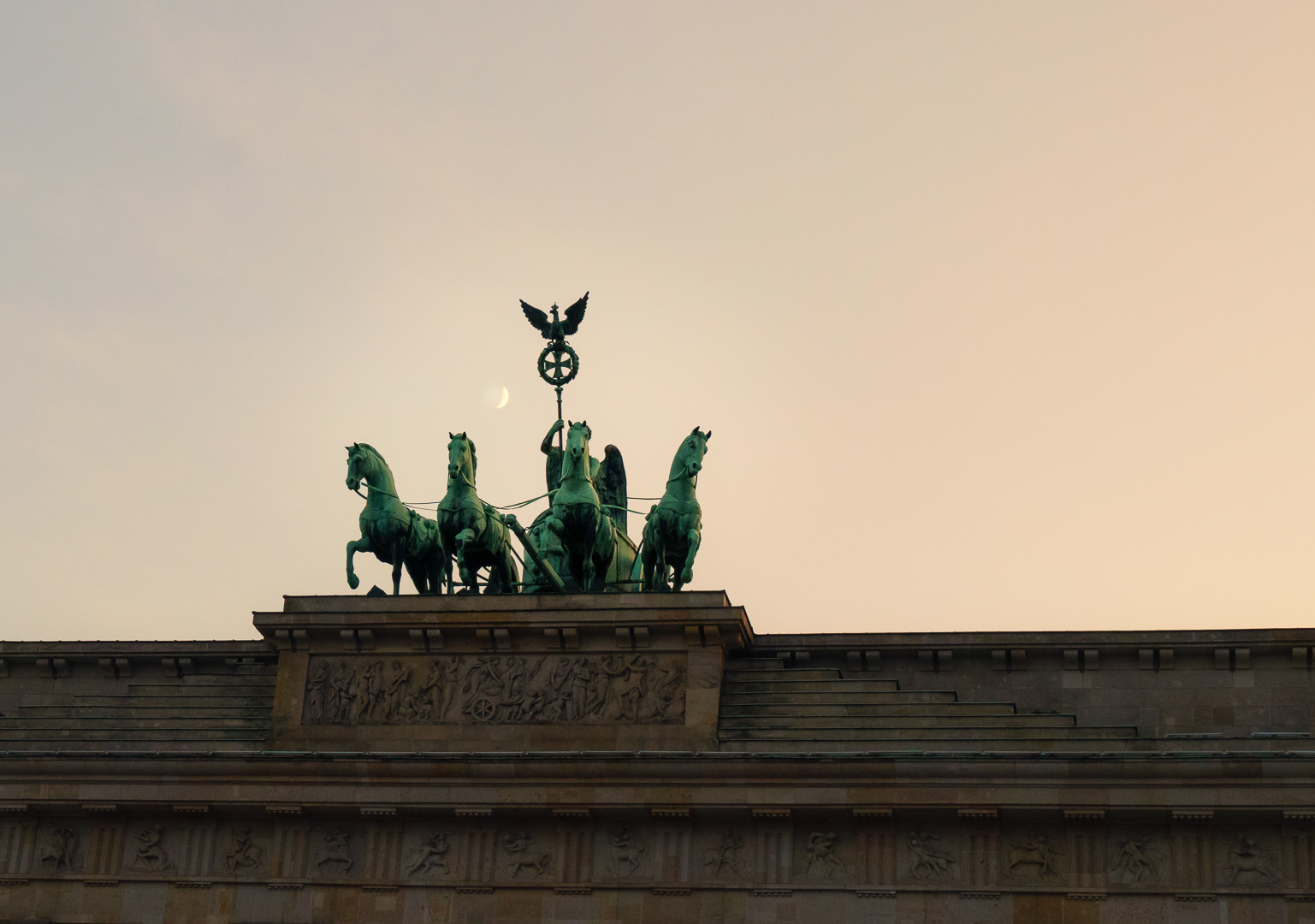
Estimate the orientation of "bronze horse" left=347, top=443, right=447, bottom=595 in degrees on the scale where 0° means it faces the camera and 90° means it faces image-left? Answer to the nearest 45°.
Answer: approximately 45°

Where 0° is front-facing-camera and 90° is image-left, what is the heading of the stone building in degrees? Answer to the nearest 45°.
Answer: approximately 0°
